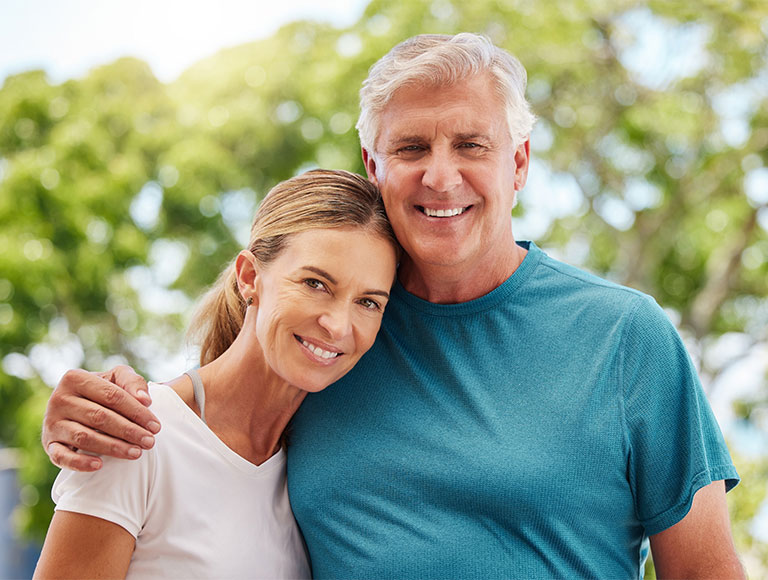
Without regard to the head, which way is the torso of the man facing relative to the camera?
toward the camera
